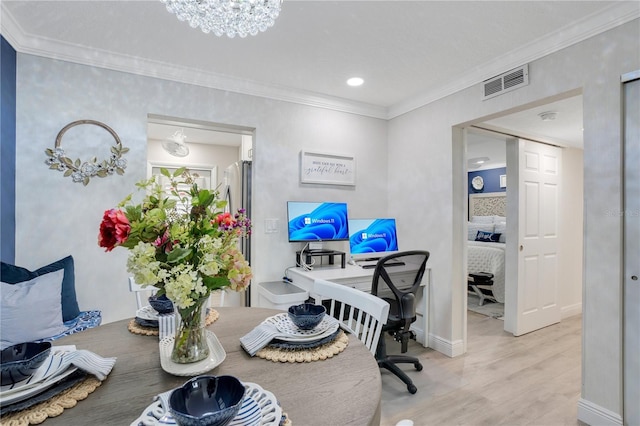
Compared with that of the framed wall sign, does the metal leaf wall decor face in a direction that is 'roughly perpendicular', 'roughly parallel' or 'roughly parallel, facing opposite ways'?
roughly parallel

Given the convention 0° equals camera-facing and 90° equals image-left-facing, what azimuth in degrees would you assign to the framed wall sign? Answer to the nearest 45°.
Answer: approximately 315°

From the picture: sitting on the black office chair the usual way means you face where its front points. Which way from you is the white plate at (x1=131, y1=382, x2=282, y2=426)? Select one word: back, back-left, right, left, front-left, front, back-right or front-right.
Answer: back-left

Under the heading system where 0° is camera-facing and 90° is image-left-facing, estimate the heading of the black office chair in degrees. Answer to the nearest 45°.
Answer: approximately 135°

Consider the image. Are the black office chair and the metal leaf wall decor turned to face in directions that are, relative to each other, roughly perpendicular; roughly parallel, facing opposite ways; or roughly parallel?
roughly parallel, facing opposite ways

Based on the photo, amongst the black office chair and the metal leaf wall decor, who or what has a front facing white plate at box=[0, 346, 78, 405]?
the metal leaf wall decor

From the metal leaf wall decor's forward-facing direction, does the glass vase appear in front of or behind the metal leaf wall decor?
in front

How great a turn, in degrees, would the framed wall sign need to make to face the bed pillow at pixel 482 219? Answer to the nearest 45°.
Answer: approximately 90° to its left

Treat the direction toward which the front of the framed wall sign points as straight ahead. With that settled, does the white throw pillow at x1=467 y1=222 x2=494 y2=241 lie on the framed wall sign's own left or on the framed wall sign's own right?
on the framed wall sign's own left

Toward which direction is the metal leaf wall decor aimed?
toward the camera

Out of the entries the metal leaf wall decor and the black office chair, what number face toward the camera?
1

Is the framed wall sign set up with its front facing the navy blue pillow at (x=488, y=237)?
no

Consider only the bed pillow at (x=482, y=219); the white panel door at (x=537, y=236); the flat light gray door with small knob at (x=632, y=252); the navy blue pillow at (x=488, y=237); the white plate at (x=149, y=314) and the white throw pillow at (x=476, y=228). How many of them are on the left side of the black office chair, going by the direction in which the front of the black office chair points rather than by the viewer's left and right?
1

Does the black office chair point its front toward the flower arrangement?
no

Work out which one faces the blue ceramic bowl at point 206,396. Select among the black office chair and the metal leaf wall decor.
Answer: the metal leaf wall decor

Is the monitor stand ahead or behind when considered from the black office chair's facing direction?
ahead

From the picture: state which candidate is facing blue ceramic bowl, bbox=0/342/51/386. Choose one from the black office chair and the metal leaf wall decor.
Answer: the metal leaf wall decor

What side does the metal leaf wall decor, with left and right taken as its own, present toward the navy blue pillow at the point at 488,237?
left
